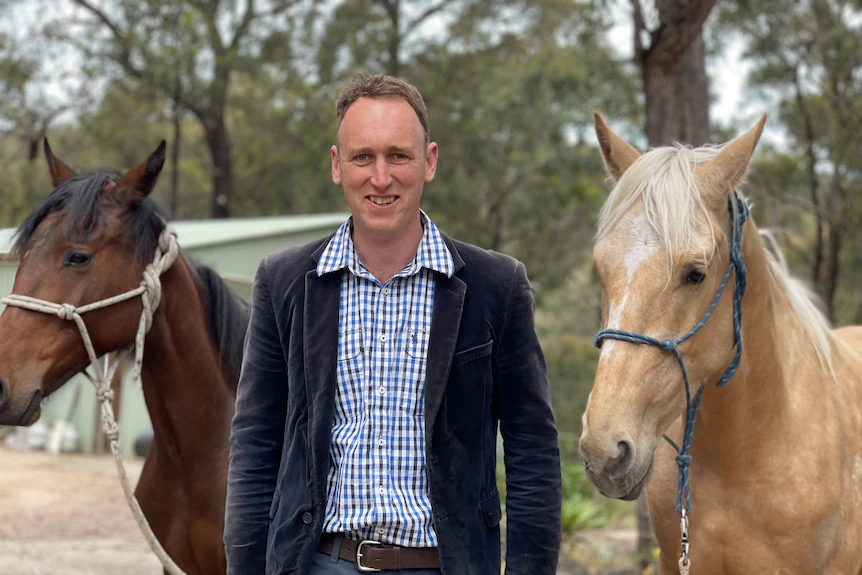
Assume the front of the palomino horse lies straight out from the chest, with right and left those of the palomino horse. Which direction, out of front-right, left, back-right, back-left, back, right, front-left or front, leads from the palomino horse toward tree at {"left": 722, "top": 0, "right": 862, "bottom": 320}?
back-right

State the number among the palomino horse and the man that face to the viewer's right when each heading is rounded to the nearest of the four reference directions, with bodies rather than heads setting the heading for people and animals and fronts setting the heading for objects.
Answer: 0

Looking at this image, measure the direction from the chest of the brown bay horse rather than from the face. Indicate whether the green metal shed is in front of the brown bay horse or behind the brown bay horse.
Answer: behind

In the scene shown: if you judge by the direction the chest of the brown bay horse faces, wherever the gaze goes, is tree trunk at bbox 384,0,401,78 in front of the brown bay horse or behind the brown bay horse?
behind

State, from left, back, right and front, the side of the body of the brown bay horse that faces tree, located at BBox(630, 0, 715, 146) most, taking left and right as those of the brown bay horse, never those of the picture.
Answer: back

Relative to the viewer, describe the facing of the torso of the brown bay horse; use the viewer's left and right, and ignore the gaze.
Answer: facing the viewer and to the left of the viewer

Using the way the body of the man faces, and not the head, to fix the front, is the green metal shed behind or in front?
behind

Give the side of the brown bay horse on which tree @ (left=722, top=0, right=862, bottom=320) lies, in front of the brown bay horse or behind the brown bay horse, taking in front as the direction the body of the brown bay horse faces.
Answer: behind

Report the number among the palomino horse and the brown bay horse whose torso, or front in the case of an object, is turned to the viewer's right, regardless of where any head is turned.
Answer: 0

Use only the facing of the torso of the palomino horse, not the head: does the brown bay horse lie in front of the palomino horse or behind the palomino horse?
in front

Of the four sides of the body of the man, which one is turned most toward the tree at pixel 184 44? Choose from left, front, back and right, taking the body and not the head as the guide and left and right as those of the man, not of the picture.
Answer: back

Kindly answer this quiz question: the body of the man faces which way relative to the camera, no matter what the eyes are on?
toward the camera

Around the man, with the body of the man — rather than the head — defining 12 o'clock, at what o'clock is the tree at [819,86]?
The tree is roughly at 7 o'clock from the man.

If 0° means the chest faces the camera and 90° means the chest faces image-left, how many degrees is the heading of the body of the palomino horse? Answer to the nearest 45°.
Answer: approximately 45°
